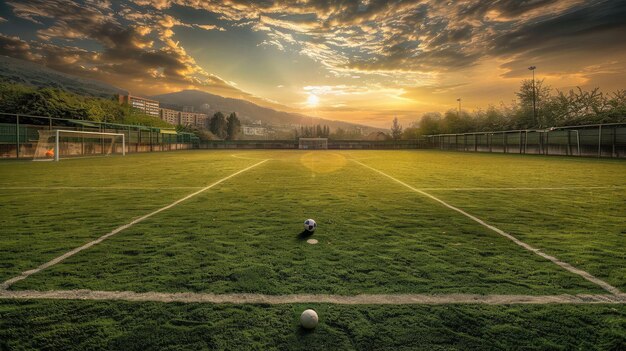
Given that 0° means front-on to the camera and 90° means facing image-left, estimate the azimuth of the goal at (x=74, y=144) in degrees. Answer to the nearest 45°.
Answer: approximately 315°
